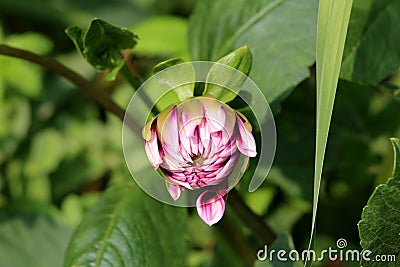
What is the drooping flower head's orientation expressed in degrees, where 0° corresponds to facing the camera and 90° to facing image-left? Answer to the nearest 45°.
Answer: approximately 0°
